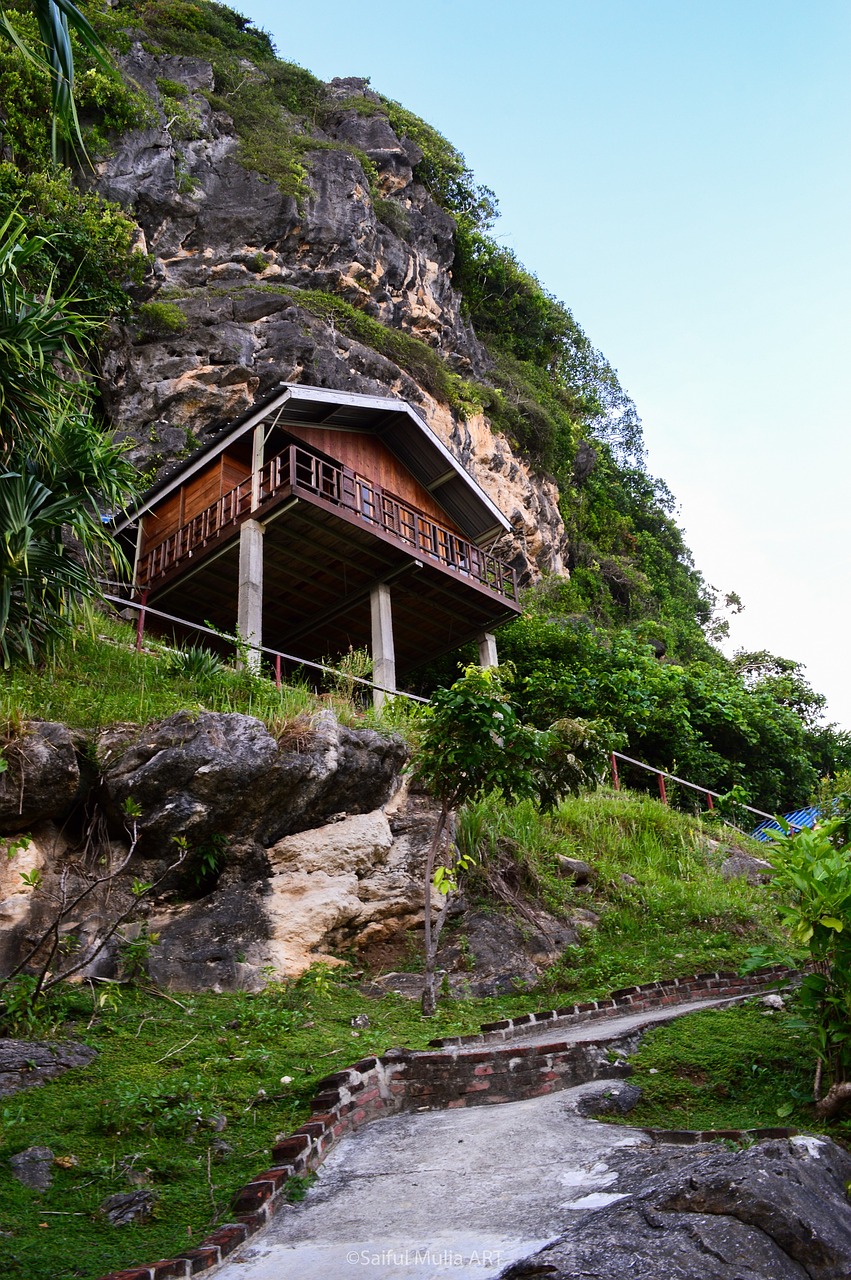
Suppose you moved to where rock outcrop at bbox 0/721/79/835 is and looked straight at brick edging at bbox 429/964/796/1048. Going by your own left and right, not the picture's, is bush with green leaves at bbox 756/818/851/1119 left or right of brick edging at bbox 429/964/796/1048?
right

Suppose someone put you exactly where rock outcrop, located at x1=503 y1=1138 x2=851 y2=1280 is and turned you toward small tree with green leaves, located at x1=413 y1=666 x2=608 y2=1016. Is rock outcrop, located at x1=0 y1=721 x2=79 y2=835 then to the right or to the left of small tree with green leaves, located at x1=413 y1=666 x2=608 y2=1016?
left

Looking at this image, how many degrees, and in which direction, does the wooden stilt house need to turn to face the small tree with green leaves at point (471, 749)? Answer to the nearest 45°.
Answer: approximately 45° to its right

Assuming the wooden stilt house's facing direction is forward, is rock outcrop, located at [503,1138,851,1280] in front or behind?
in front

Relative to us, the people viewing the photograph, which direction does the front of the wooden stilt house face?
facing the viewer and to the right of the viewer

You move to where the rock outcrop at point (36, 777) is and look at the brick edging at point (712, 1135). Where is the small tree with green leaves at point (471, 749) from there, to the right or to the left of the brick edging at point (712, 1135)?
left

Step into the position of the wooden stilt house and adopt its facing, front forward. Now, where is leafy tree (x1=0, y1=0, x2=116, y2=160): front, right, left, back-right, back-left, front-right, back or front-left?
front-right

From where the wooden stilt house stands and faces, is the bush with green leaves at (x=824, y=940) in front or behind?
in front
